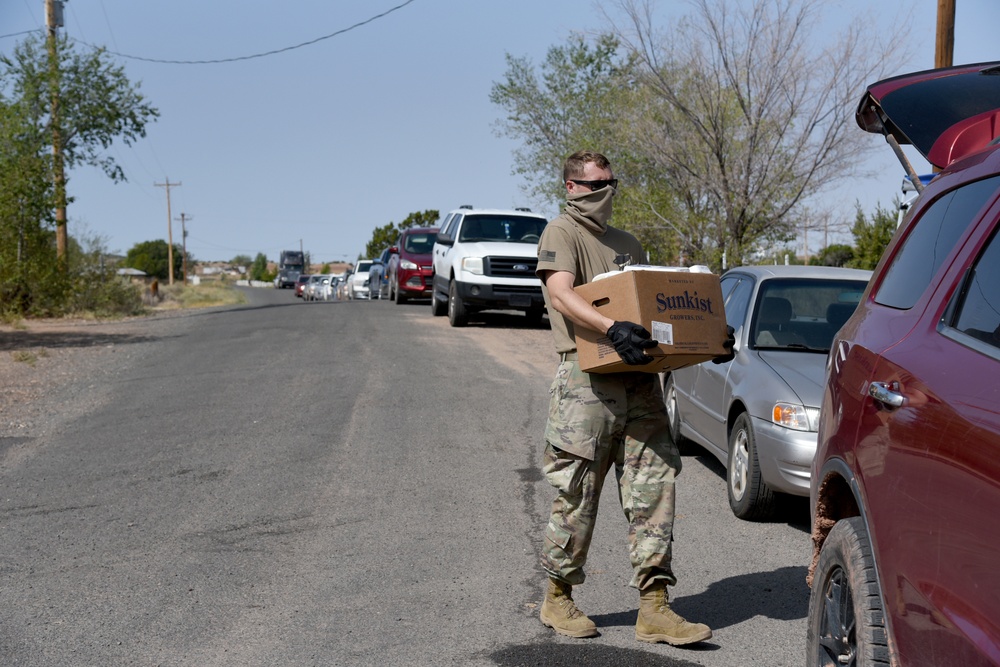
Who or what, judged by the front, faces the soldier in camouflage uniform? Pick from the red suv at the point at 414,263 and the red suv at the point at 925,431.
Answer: the red suv at the point at 414,263

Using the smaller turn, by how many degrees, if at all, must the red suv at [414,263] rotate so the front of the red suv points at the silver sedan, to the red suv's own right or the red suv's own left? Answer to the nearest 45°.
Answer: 0° — it already faces it

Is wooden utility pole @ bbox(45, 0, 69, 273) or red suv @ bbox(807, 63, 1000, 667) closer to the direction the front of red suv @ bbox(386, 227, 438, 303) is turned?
the red suv

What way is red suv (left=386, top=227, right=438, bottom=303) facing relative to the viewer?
toward the camera

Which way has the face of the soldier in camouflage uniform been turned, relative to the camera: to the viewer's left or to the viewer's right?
to the viewer's right

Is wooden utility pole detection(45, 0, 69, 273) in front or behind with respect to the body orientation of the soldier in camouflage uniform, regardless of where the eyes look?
behind

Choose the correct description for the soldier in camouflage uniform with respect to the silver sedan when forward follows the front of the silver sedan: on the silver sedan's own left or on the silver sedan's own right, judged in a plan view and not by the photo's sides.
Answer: on the silver sedan's own right

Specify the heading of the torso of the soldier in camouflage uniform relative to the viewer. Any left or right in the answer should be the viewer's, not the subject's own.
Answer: facing the viewer and to the right of the viewer

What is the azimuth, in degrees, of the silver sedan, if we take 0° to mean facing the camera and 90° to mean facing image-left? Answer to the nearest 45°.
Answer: approximately 315°

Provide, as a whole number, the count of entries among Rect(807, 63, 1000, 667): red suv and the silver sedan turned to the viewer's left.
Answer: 0

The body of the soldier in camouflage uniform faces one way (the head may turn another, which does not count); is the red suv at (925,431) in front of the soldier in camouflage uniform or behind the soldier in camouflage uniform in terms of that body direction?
in front

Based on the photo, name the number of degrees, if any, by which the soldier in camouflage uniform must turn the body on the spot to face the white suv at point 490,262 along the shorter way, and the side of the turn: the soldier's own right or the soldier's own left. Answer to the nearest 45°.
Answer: approximately 135° to the soldier's own left
